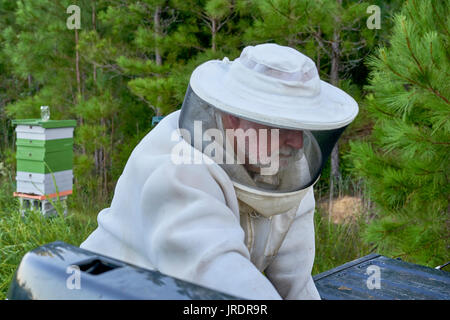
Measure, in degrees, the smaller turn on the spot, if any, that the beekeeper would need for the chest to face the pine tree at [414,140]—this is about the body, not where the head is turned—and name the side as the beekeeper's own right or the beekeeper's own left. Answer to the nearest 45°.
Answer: approximately 90° to the beekeeper's own left
